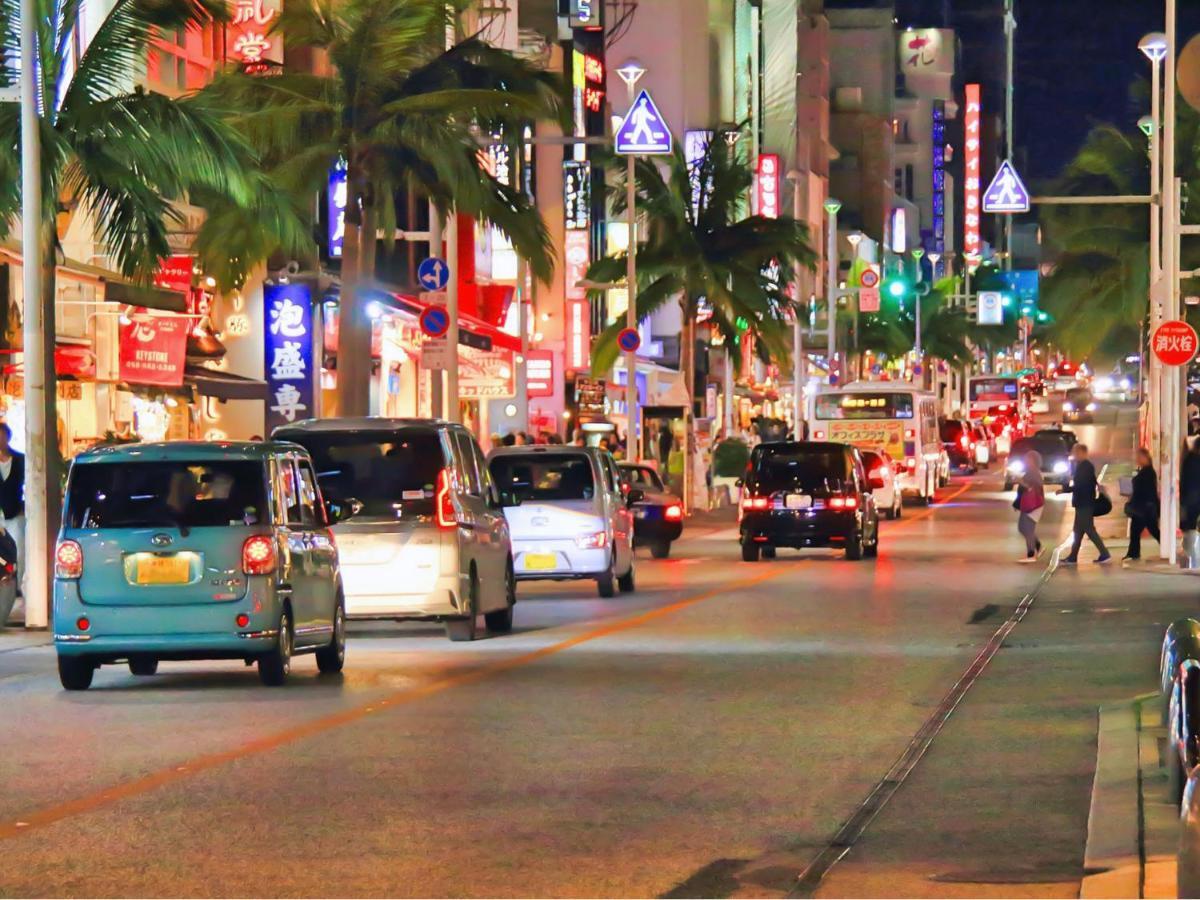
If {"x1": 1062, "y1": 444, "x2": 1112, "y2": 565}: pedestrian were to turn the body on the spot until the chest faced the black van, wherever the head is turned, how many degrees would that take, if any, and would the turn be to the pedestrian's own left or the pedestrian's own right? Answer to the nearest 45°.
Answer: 0° — they already face it

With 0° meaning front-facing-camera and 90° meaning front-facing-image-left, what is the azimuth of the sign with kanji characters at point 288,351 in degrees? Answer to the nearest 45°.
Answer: approximately 0°

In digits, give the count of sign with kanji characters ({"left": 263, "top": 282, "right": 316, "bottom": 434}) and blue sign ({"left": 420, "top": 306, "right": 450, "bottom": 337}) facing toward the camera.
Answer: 2

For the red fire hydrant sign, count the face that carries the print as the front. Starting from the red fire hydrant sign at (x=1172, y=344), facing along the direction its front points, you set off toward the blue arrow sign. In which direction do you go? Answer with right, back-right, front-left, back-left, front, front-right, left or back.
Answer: right

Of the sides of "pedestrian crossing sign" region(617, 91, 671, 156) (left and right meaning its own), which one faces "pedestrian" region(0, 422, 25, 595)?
front

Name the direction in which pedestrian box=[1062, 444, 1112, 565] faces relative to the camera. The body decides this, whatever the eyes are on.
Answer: to the viewer's left

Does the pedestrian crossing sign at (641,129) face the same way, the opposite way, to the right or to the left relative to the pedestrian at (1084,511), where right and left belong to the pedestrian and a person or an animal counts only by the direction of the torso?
to the left
